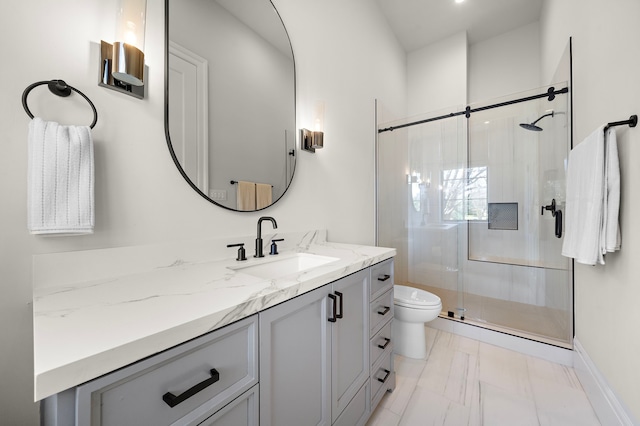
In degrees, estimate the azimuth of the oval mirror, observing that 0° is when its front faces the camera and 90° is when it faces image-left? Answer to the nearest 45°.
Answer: approximately 315°

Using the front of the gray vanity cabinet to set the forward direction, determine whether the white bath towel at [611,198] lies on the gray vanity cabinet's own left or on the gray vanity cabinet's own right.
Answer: on the gray vanity cabinet's own left

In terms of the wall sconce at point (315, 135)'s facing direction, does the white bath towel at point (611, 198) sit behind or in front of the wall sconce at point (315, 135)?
in front

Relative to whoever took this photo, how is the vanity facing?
facing the viewer and to the right of the viewer

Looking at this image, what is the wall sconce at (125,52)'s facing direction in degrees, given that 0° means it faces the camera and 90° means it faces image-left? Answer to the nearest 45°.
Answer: approximately 315°

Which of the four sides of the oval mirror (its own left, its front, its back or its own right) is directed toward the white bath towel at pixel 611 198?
front

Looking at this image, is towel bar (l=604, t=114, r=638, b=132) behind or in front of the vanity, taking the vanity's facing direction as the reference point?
in front

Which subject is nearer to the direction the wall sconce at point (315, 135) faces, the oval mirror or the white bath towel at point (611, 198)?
the white bath towel
